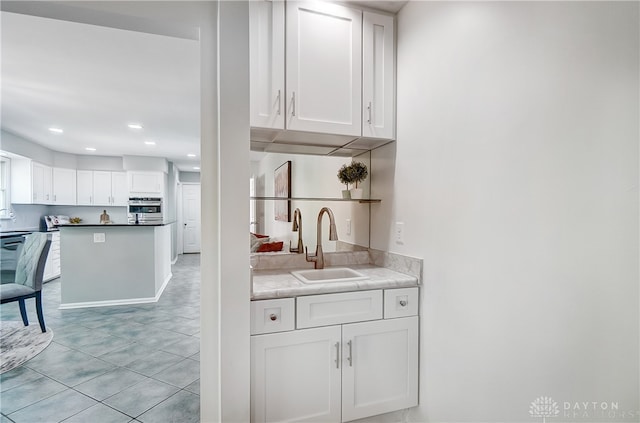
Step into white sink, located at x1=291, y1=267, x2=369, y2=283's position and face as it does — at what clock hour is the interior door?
The interior door is roughly at 5 o'clock from the white sink.

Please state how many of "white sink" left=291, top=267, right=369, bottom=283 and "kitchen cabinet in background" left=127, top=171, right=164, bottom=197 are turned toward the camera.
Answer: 2

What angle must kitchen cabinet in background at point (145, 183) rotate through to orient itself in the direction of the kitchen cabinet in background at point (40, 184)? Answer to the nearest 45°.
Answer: approximately 90° to its right

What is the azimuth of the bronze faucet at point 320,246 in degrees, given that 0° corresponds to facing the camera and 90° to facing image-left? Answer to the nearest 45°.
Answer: approximately 315°

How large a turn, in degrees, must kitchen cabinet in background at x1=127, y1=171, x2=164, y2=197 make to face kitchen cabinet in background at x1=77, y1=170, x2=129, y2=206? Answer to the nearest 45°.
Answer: approximately 135° to its right

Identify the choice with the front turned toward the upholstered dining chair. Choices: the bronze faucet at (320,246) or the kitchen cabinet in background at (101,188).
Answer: the kitchen cabinet in background

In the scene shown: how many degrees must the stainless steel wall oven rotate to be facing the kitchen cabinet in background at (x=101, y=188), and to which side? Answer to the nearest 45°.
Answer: approximately 135° to its right

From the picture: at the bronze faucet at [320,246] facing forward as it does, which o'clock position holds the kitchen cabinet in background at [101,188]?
The kitchen cabinet in background is roughly at 6 o'clock from the bronze faucet.

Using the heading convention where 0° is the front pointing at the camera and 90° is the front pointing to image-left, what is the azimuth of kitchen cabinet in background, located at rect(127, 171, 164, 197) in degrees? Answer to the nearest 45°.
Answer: approximately 0°

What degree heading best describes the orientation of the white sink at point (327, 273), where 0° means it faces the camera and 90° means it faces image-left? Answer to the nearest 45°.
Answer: approximately 0°
